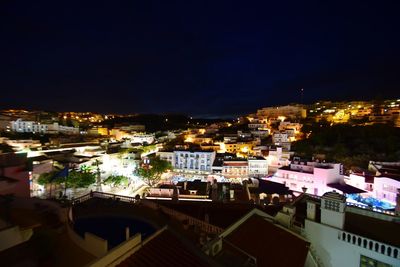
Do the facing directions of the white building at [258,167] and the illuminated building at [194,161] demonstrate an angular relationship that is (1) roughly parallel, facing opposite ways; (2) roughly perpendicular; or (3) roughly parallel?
roughly parallel

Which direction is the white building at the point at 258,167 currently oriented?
toward the camera

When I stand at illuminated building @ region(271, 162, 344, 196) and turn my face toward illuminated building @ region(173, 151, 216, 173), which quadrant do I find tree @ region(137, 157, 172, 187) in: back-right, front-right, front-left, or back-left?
front-left

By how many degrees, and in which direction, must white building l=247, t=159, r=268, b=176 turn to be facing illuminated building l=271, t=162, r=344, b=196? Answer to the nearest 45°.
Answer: approximately 45° to its left

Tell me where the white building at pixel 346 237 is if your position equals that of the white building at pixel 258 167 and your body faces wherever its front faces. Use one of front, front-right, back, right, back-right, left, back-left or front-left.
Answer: front

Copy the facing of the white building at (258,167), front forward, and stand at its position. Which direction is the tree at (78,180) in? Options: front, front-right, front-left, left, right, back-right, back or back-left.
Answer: front-right

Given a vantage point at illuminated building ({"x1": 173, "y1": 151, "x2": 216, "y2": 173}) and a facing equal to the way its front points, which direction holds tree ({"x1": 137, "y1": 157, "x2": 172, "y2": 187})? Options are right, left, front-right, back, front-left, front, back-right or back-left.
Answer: front-right

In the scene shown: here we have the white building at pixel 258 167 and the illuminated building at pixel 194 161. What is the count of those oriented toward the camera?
2

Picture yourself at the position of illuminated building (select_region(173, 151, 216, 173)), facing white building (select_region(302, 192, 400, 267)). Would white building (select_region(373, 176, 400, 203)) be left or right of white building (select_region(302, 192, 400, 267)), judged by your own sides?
left
